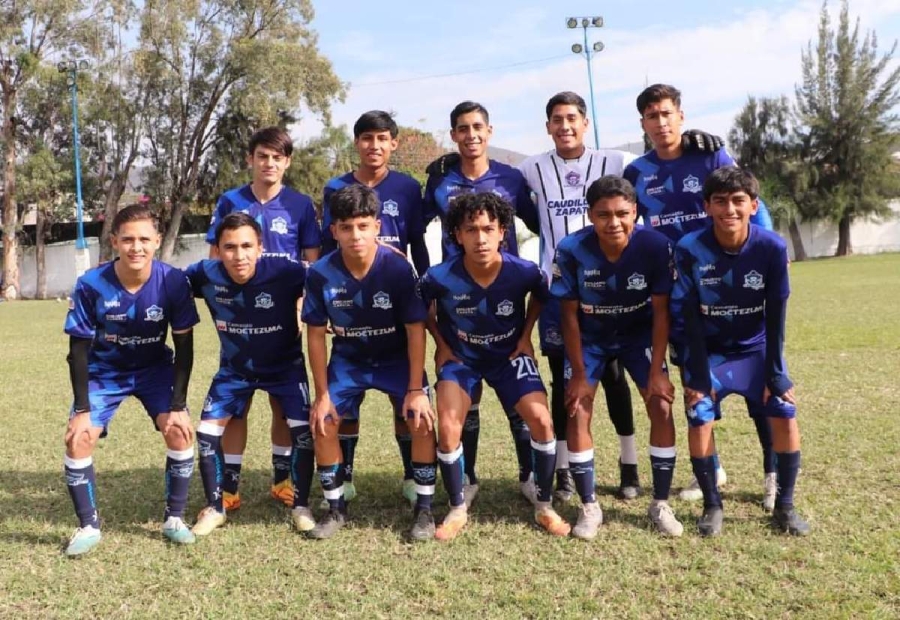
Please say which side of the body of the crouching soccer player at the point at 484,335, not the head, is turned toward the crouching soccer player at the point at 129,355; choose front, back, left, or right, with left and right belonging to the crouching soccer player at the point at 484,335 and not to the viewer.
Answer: right

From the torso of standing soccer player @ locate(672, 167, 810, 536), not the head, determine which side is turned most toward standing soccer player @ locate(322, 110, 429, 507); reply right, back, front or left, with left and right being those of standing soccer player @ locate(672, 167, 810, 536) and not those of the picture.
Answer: right

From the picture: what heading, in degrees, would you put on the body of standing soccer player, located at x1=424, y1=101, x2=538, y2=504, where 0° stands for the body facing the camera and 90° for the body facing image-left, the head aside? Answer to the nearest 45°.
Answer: approximately 0°

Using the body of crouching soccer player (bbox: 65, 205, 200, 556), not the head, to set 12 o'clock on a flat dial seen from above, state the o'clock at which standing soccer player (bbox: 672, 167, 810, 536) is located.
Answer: standing soccer player (bbox: 672, 167, 810, 536) is roughly at 10 o'clock from crouching soccer player (bbox: 65, 205, 200, 556).
